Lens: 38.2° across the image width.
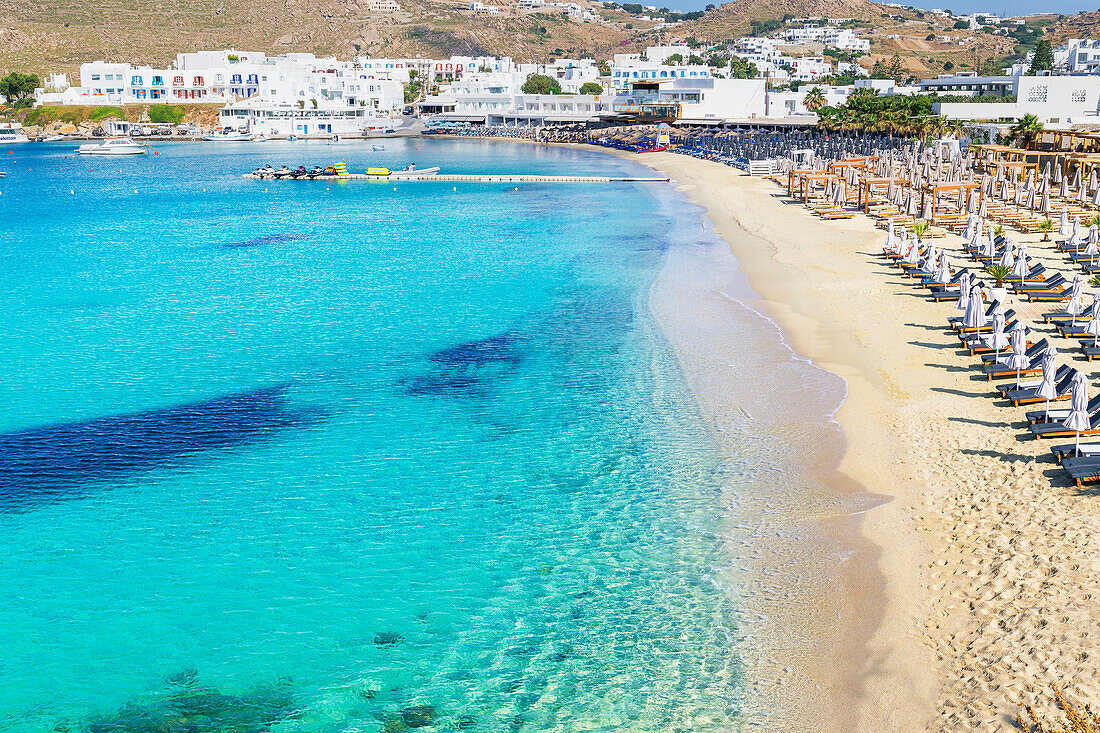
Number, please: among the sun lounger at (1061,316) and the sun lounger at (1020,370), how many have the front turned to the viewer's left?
2

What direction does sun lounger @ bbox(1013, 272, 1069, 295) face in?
to the viewer's left

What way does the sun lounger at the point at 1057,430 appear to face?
to the viewer's left

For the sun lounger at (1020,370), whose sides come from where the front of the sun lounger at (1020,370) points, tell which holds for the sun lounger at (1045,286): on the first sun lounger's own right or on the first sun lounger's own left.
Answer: on the first sun lounger's own right

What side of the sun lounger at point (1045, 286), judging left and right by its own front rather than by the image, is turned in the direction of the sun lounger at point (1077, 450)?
left

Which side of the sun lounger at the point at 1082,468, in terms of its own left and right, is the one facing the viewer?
left

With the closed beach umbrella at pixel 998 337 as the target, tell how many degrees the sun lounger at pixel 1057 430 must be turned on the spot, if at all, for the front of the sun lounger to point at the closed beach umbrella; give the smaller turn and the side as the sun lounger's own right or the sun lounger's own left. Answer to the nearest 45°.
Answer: approximately 90° to the sun lounger's own right

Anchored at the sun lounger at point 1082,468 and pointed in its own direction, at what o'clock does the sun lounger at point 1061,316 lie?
the sun lounger at point 1061,316 is roughly at 3 o'clock from the sun lounger at point 1082,468.

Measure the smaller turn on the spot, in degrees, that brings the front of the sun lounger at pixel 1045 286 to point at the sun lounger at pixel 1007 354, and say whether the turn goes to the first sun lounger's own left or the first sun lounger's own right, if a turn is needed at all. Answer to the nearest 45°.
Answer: approximately 90° to the first sun lounger's own left

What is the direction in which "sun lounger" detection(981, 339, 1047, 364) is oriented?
to the viewer's left

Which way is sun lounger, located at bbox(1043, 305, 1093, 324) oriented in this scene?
to the viewer's left
